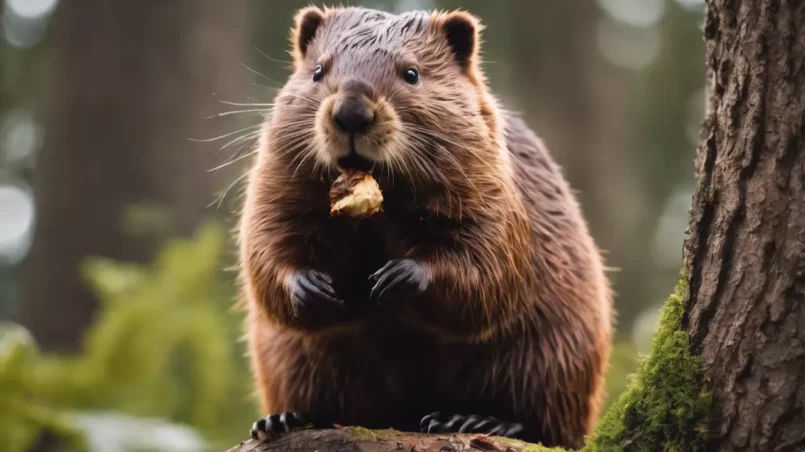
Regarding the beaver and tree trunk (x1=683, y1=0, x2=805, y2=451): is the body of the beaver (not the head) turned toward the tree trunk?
no

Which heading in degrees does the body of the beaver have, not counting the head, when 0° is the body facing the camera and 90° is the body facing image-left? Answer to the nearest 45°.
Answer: approximately 45°
